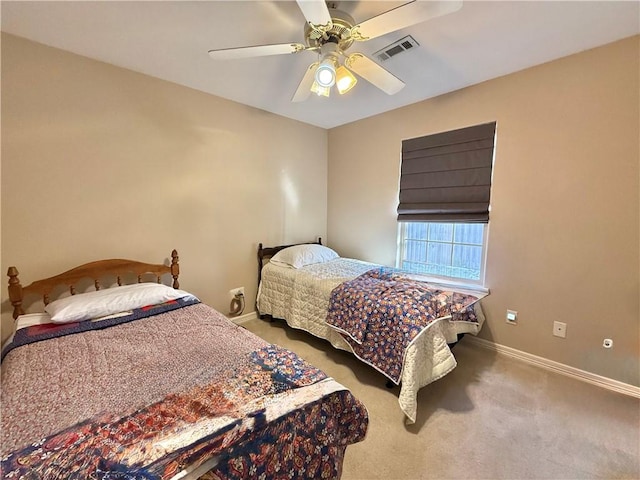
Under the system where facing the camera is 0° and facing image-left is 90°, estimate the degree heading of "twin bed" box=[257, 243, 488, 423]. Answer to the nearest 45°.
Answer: approximately 315°

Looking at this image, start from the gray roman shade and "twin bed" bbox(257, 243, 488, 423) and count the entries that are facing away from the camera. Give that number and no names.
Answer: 0

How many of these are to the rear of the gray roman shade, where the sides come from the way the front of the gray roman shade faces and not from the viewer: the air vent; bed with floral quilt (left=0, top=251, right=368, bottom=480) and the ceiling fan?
0

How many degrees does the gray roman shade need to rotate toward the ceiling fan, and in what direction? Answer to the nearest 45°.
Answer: approximately 45° to its left

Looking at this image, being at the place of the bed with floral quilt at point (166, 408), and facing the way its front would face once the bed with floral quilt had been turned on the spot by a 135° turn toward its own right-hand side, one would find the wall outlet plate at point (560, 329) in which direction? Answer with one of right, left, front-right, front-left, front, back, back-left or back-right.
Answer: back

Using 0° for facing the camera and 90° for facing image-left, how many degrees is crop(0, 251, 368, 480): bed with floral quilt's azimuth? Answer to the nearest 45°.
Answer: approximately 315°

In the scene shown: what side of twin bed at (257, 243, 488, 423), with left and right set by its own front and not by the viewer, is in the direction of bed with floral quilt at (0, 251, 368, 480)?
right

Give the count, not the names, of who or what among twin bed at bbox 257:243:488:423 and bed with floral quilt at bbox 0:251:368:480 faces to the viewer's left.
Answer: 0

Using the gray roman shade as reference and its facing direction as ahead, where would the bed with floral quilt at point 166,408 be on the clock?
The bed with floral quilt is roughly at 11 o'clock from the gray roman shade.

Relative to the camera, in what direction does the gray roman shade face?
facing the viewer and to the left of the viewer
